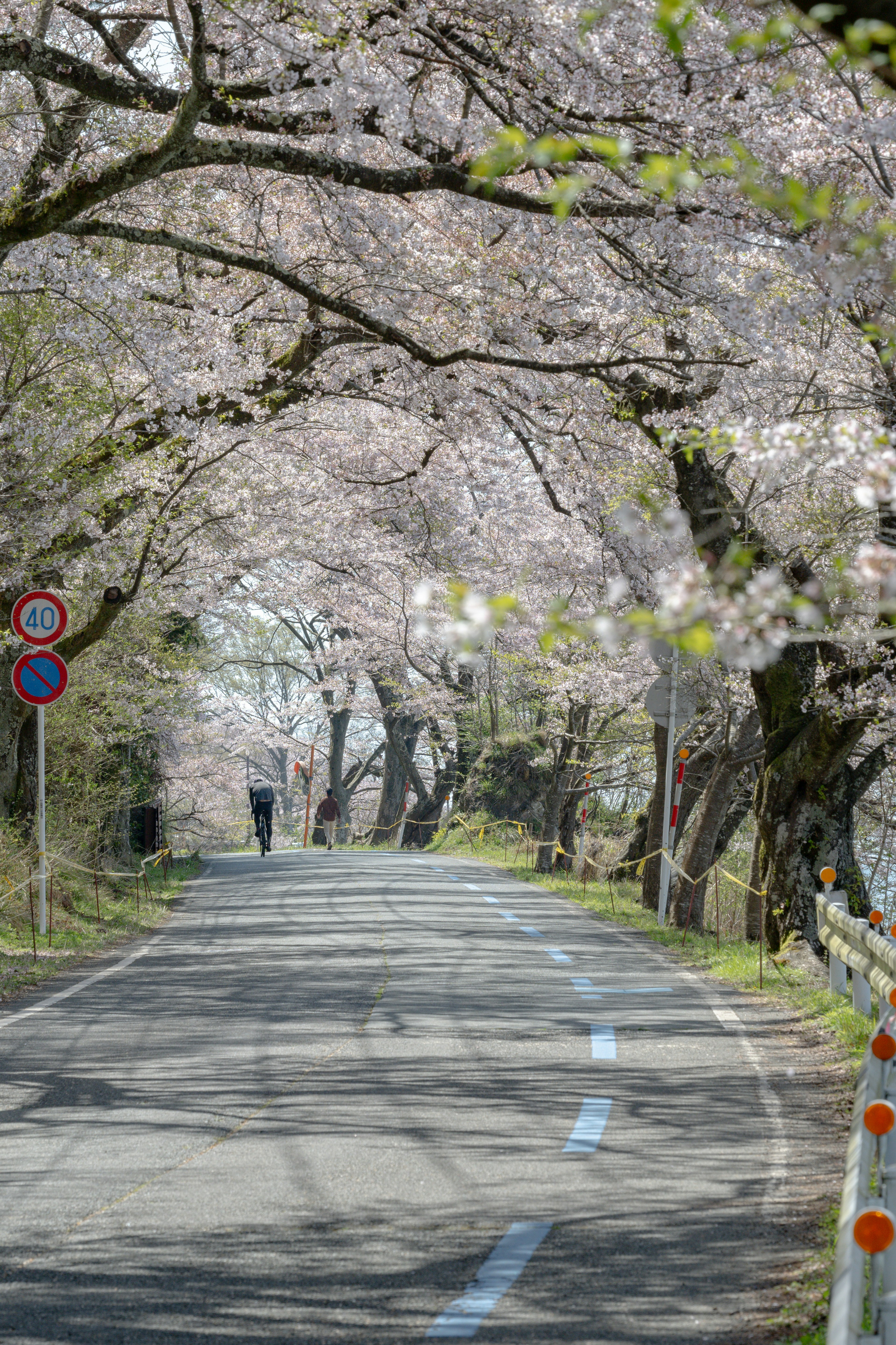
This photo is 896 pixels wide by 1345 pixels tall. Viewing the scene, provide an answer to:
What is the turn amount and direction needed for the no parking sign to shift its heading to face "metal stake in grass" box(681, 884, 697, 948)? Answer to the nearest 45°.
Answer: approximately 90° to its left

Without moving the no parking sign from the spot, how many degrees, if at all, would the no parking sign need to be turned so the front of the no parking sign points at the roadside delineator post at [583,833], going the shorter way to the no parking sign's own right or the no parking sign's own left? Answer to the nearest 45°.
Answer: approximately 135° to the no parking sign's own left

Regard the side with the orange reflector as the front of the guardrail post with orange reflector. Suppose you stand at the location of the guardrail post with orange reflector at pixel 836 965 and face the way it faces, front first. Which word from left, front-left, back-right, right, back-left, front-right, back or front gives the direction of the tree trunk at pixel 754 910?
back

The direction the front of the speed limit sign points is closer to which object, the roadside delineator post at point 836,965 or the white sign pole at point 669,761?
the roadside delineator post

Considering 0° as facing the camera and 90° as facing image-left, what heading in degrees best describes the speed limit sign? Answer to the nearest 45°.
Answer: approximately 0°

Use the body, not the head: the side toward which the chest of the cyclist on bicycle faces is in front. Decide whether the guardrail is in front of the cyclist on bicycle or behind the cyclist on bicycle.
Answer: behind

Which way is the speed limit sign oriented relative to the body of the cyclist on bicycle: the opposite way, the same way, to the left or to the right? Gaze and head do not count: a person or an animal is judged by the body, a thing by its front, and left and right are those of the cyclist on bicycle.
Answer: the opposite way

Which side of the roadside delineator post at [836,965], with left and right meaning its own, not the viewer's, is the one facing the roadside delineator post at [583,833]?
back

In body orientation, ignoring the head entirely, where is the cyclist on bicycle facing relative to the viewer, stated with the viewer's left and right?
facing away from the viewer

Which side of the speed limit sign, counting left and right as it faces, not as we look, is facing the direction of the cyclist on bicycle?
back

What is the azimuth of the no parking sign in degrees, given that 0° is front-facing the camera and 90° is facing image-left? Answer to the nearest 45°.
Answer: approximately 0°

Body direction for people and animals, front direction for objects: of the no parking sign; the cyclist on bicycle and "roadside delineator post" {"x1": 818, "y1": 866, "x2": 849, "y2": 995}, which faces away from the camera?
the cyclist on bicycle
